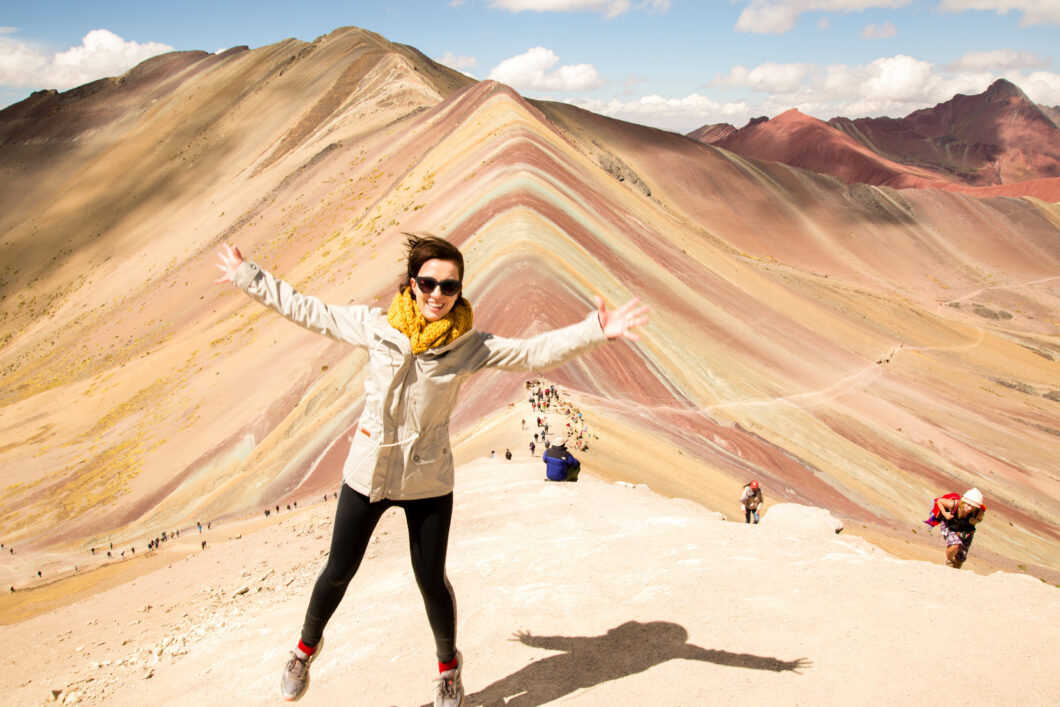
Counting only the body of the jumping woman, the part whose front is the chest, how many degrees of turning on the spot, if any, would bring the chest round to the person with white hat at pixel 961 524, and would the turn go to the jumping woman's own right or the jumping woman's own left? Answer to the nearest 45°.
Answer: approximately 135° to the jumping woman's own left

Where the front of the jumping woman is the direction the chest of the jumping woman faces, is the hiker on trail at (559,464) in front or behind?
behind

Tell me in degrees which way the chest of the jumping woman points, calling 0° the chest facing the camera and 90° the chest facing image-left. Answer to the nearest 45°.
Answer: approximately 0°

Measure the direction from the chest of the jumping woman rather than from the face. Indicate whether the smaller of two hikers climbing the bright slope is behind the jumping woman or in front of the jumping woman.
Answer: behind
